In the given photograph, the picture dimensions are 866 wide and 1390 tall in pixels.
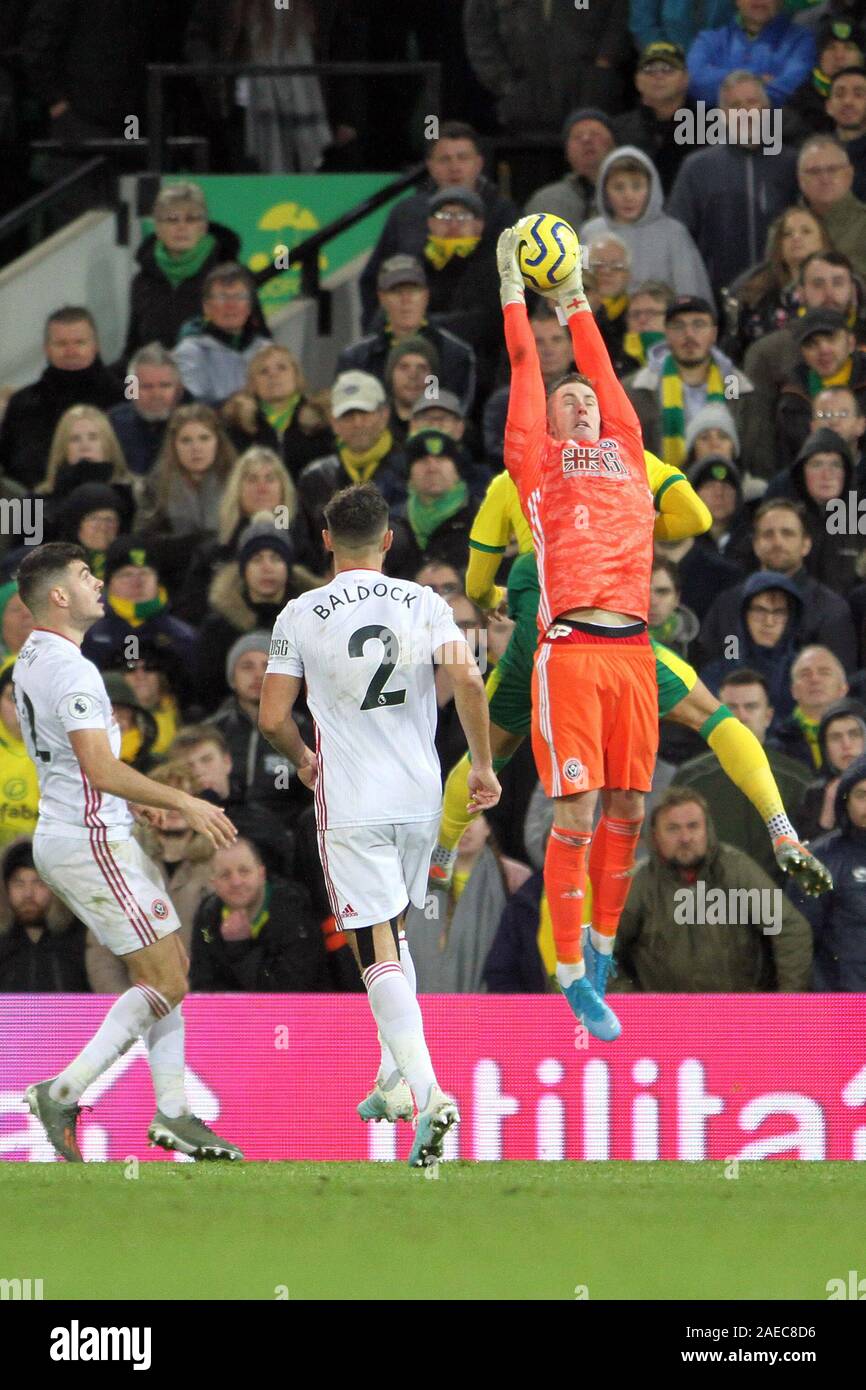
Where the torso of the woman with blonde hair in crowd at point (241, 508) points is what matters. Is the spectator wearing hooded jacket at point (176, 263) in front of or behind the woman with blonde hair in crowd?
behind

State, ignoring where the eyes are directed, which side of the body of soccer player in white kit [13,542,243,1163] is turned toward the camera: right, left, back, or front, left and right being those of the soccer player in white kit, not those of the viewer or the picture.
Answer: right

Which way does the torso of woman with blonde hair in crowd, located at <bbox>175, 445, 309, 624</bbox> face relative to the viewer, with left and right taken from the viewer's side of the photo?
facing the viewer

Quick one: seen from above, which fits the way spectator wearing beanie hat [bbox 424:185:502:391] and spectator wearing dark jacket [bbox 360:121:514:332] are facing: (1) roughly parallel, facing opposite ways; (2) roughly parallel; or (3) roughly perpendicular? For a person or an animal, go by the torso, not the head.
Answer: roughly parallel

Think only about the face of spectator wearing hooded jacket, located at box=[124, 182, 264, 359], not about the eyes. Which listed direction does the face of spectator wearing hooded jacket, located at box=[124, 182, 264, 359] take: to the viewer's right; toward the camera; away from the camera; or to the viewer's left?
toward the camera

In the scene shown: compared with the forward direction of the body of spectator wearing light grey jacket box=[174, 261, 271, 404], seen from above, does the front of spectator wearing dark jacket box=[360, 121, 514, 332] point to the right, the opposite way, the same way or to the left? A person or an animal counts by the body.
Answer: the same way

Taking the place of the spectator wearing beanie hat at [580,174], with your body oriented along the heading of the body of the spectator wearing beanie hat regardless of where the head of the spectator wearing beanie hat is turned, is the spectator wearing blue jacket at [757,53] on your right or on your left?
on your left

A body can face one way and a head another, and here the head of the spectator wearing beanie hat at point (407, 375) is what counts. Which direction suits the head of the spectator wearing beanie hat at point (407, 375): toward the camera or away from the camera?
toward the camera

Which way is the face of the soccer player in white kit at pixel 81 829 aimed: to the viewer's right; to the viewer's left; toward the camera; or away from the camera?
to the viewer's right

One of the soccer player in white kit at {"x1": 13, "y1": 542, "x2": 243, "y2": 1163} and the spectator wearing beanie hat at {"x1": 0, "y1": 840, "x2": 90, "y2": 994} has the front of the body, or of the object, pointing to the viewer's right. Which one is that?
the soccer player in white kit

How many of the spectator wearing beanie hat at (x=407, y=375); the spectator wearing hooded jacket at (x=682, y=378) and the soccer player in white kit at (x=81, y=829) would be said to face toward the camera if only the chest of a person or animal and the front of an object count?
2

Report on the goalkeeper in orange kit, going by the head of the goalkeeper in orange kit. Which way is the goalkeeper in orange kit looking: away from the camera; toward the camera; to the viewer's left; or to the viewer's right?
toward the camera

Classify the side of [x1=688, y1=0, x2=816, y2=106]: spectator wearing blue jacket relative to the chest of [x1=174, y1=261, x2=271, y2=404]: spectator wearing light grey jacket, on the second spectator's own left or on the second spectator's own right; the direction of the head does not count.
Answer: on the second spectator's own left

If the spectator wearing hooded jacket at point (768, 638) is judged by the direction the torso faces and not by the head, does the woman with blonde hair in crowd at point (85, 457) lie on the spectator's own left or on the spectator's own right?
on the spectator's own right

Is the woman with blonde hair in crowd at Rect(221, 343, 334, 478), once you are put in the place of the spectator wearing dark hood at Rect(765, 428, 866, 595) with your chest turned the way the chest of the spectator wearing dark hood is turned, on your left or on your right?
on your right

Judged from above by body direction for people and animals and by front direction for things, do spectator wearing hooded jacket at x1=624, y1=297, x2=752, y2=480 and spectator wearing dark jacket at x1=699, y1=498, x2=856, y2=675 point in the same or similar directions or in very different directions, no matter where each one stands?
same or similar directions
